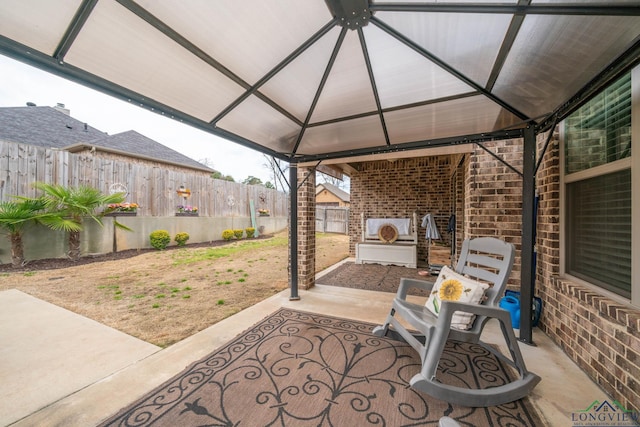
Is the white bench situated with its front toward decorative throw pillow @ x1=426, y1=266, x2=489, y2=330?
yes

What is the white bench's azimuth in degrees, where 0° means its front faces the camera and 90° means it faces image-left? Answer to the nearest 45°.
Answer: approximately 0°

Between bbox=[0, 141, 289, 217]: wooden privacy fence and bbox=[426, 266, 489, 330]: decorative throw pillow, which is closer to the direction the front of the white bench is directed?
the decorative throw pillow

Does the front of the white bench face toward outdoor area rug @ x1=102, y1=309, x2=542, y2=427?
yes

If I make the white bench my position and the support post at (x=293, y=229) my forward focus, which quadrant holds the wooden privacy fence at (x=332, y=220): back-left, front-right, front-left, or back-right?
back-right

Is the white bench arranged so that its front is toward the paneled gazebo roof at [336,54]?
yes

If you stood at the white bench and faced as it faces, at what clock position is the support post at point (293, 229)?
The support post is roughly at 1 o'clock from the white bench.

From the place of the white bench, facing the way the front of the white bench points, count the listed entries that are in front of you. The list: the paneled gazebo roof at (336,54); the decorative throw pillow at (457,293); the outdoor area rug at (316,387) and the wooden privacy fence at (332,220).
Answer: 3

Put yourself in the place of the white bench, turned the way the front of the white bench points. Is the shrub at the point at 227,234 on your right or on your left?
on your right

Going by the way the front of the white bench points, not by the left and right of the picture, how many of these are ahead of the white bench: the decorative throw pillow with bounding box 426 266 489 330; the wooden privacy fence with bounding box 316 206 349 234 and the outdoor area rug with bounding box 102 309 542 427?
2

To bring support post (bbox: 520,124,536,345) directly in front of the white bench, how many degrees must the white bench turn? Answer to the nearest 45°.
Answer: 0° — it already faces it

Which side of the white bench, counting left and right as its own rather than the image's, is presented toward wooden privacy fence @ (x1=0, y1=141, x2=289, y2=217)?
right

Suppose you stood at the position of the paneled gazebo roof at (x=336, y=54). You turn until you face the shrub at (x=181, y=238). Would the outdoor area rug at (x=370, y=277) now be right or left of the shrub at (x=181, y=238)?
right

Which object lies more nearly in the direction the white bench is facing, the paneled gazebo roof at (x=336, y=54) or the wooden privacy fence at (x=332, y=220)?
the paneled gazebo roof

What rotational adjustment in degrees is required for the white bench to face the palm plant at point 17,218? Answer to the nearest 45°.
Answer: approximately 45° to its right

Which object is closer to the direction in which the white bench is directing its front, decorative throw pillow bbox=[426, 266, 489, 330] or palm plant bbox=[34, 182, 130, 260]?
the decorative throw pillow
